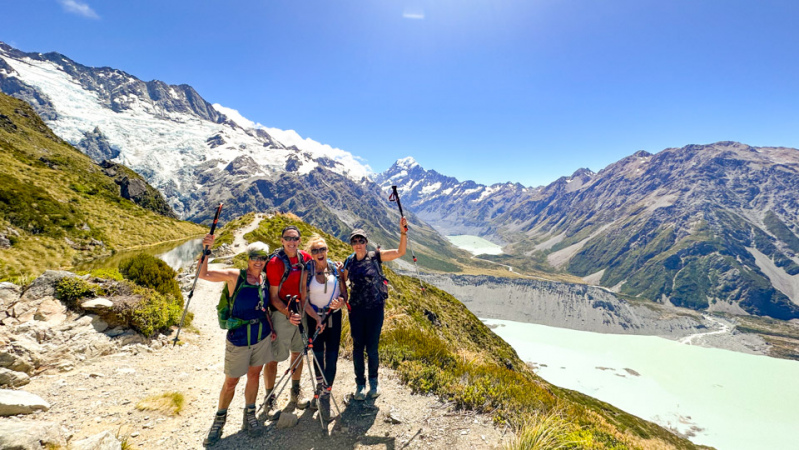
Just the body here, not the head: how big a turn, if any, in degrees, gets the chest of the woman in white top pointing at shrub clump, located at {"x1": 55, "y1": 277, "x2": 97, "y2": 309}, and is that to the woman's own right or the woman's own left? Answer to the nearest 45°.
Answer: approximately 135° to the woman's own right

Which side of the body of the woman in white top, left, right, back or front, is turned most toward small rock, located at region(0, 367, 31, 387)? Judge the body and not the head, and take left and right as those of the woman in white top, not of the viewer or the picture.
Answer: right

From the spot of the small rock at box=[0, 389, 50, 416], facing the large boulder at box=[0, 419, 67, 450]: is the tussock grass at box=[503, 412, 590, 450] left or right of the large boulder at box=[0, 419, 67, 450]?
left

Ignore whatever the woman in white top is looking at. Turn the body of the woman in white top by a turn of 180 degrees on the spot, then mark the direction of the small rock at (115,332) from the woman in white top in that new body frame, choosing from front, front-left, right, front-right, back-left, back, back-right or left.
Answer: front-left

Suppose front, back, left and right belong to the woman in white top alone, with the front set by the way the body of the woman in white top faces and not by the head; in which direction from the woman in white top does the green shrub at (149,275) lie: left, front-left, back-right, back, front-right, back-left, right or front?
back-right

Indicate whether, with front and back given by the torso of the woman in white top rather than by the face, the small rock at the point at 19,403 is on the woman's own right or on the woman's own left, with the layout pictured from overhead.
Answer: on the woman's own right

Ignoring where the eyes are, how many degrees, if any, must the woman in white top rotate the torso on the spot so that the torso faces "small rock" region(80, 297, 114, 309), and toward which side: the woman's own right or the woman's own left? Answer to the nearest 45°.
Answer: approximately 135° to the woman's own right

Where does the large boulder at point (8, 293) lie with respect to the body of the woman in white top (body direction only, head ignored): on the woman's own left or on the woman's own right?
on the woman's own right
